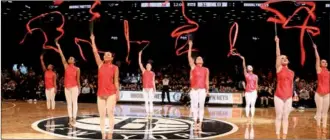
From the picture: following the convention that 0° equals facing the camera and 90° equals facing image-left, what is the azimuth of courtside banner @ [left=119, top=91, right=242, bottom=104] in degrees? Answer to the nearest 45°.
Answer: approximately 0°

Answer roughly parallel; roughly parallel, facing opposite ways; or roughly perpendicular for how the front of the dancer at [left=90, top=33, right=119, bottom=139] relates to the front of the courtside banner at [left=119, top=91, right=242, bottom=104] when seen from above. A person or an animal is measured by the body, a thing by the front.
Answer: roughly parallel

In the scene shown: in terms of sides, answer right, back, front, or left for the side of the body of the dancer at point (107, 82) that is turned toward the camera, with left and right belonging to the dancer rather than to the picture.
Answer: front

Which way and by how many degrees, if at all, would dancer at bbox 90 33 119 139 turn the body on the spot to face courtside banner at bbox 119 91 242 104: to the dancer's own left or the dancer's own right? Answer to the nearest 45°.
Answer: approximately 180°

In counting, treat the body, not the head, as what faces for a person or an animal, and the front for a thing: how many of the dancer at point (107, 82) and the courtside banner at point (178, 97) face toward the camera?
2

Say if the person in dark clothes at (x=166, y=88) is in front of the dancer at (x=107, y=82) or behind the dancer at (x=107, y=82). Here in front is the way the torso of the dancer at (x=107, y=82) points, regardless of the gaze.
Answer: behind

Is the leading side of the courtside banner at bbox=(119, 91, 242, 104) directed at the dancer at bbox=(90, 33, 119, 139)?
yes
